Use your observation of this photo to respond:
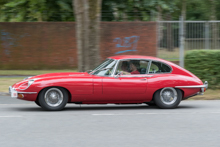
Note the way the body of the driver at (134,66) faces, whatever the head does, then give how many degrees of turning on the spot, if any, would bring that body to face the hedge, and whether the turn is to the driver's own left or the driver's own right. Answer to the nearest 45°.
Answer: approximately 135° to the driver's own right

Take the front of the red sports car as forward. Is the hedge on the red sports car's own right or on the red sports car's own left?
on the red sports car's own right

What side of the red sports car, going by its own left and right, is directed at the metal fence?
right

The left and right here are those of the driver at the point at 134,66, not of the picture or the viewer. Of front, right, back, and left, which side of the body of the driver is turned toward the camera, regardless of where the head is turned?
left

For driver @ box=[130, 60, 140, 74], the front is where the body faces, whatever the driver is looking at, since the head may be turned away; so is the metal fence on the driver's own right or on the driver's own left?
on the driver's own right

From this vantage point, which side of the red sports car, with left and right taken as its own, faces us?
left

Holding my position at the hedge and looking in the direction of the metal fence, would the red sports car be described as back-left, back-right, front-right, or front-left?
back-left
